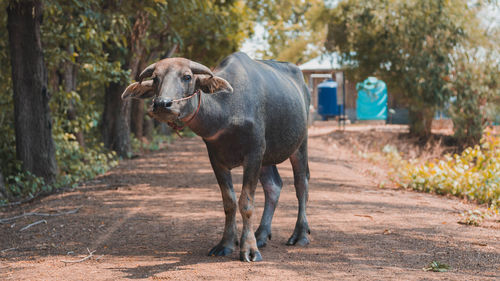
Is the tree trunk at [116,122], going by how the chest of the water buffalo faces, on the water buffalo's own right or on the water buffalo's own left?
on the water buffalo's own right

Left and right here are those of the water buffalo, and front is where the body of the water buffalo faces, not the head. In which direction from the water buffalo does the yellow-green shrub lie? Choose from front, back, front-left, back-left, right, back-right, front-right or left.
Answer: back

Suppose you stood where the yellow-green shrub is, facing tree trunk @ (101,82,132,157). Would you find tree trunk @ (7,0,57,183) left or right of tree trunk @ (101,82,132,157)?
left

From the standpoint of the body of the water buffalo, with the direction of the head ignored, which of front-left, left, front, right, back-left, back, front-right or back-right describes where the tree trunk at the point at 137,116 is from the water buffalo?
back-right

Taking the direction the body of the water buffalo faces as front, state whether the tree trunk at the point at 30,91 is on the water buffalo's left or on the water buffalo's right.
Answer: on the water buffalo's right

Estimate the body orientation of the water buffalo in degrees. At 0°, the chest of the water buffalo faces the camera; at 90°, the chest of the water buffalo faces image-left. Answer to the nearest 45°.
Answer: approximately 45°

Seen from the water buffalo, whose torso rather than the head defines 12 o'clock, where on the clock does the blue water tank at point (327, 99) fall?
The blue water tank is roughly at 5 o'clock from the water buffalo.
